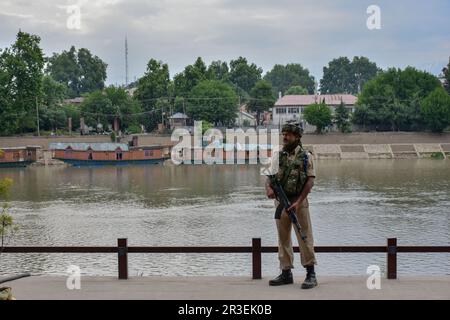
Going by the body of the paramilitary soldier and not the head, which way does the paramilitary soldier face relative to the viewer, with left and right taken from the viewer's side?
facing the viewer and to the left of the viewer
